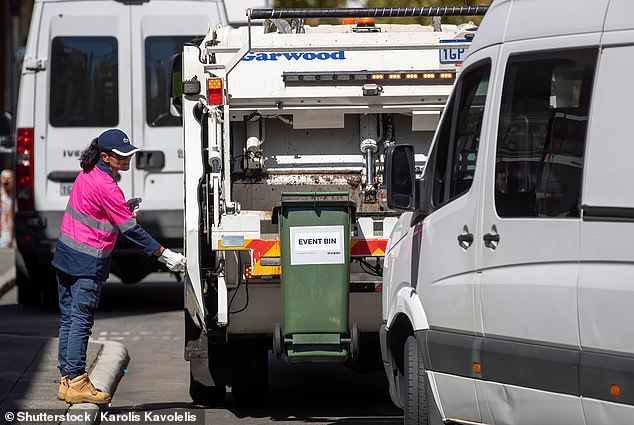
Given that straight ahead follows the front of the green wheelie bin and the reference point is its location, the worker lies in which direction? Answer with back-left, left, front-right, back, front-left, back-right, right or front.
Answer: left

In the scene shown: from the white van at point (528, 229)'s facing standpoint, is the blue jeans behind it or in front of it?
in front

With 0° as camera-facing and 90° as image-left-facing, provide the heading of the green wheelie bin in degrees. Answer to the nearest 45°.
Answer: approximately 180°

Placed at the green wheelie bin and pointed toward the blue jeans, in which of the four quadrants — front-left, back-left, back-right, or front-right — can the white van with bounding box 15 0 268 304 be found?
front-right

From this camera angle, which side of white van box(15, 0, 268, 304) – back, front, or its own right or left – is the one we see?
back

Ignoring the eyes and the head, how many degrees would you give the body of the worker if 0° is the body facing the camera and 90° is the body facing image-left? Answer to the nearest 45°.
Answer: approximately 270°

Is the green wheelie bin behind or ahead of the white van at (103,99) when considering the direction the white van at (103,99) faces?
behind

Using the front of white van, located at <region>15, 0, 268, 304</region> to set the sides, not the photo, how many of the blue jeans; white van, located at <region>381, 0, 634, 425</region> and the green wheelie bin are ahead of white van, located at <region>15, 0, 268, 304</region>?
0

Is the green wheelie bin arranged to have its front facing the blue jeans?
no

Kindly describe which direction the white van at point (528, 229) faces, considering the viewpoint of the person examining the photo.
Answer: facing away from the viewer and to the left of the viewer

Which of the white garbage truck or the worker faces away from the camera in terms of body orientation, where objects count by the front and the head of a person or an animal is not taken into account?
the white garbage truck

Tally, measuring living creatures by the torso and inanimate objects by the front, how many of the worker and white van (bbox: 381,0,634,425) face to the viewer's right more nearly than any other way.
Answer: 1

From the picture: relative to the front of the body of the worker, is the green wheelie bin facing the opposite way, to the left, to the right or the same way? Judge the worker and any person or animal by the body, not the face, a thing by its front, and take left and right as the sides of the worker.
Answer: to the left

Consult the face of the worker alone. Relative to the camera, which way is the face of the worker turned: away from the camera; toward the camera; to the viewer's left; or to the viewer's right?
to the viewer's right

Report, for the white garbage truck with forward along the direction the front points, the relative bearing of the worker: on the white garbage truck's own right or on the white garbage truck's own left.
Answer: on the white garbage truck's own left

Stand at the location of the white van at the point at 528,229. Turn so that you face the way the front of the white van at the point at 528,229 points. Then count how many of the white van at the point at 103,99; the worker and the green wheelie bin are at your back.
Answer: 0

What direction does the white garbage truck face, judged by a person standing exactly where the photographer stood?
facing away from the viewer

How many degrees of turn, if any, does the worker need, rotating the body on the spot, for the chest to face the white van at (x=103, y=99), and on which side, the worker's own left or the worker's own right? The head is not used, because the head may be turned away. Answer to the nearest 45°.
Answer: approximately 90° to the worker's own left
